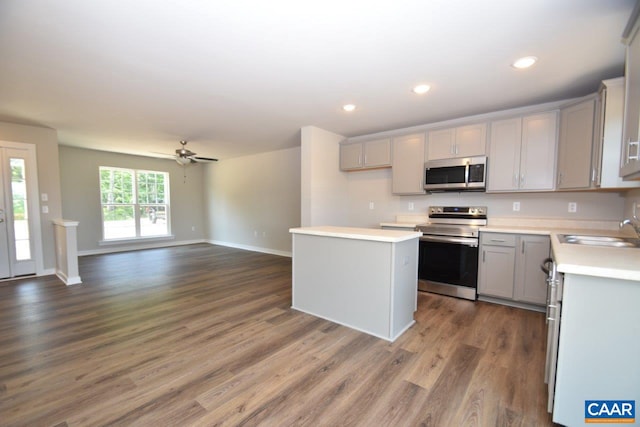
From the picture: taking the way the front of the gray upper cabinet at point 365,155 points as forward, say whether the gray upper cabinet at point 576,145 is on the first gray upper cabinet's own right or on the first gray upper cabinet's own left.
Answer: on the first gray upper cabinet's own left

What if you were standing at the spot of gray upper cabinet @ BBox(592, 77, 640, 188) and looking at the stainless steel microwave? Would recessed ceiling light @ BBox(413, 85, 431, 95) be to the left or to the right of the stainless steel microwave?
left

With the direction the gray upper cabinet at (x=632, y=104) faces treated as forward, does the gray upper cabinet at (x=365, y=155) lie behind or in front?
in front

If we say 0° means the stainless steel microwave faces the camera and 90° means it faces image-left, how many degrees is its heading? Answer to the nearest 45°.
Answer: approximately 0°

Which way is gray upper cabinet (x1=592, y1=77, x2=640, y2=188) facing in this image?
to the viewer's left

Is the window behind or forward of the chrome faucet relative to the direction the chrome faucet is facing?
forward

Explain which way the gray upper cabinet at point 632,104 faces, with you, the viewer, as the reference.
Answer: facing to the left of the viewer

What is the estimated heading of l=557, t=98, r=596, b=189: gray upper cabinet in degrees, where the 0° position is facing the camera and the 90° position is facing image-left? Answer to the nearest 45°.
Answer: approximately 45°

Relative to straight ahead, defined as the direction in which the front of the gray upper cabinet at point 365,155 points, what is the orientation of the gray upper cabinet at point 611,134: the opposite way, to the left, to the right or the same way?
to the right

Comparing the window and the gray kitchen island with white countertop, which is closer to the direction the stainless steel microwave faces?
the gray kitchen island with white countertop
